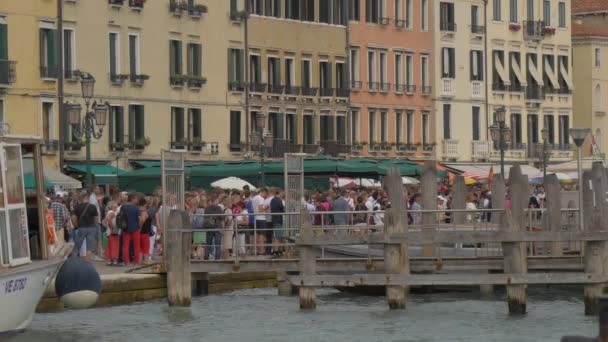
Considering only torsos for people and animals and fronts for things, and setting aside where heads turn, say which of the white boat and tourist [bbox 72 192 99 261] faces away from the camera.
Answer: the tourist

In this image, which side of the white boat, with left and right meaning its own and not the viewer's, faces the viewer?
right

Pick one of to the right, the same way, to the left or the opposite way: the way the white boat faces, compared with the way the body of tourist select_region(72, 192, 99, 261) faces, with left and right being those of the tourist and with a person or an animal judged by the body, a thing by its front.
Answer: to the right

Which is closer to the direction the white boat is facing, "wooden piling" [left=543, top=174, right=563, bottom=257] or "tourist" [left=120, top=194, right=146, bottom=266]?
the wooden piling

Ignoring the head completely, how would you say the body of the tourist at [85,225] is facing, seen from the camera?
away from the camera

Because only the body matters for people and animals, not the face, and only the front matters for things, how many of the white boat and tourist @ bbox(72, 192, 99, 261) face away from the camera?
1
